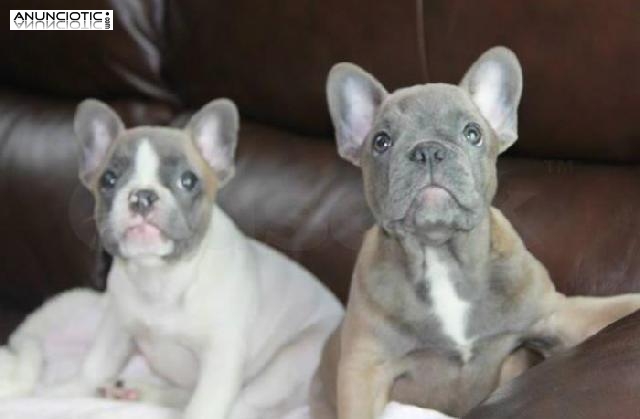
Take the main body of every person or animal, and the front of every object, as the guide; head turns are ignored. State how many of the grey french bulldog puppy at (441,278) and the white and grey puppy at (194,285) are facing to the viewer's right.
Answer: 0

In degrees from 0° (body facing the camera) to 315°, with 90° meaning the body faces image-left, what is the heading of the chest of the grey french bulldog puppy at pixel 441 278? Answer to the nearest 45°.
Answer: approximately 0°

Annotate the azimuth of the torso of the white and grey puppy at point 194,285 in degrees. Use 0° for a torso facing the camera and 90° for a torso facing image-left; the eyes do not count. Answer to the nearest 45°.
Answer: approximately 45°

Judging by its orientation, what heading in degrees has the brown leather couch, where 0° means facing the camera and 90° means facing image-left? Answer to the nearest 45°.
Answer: approximately 0°
